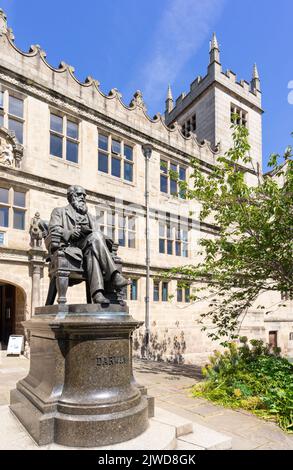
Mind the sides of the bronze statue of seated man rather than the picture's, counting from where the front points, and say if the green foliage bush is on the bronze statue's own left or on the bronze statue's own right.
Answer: on the bronze statue's own left

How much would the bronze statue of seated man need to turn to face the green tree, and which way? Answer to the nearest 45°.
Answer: approximately 90° to its left

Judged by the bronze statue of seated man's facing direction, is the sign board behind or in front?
behind

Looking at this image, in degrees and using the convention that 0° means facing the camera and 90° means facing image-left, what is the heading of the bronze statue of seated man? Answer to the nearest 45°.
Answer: approximately 315°
